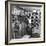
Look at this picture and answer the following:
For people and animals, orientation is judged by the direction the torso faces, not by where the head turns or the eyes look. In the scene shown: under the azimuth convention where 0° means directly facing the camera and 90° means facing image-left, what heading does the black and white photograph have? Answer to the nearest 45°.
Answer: approximately 315°
